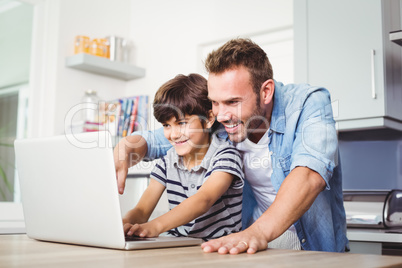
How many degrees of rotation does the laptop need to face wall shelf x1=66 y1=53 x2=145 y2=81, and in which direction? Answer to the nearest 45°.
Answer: approximately 45° to its left

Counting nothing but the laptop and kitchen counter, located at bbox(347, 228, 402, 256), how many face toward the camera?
1

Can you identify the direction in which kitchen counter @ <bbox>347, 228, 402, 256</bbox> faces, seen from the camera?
facing the viewer

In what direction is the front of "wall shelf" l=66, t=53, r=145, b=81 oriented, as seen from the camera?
facing the viewer and to the right of the viewer

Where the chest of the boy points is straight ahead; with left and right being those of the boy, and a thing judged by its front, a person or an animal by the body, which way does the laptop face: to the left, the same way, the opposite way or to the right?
the opposite way

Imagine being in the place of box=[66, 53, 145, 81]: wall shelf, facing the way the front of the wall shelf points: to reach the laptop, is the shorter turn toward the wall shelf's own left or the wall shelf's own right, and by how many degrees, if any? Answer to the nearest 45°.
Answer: approximately 45° to the wall shelf's own right

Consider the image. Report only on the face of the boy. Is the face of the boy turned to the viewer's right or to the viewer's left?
to the viewer's left

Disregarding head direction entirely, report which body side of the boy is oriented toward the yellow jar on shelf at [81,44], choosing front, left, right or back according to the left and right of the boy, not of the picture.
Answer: right

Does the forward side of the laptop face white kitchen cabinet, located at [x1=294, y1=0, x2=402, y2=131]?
yes

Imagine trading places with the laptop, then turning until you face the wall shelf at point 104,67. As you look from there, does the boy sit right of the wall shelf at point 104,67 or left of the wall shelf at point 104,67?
right

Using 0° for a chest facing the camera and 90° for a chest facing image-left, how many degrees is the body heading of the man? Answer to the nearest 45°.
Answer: approximately 45°

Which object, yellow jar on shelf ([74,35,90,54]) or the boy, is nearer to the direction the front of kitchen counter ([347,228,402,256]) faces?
the boy

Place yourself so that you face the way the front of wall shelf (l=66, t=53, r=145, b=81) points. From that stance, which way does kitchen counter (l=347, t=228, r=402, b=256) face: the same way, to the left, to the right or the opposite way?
to the right

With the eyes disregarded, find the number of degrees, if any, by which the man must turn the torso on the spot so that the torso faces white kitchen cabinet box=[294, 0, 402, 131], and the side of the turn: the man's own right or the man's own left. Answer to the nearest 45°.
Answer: approximately 180°
